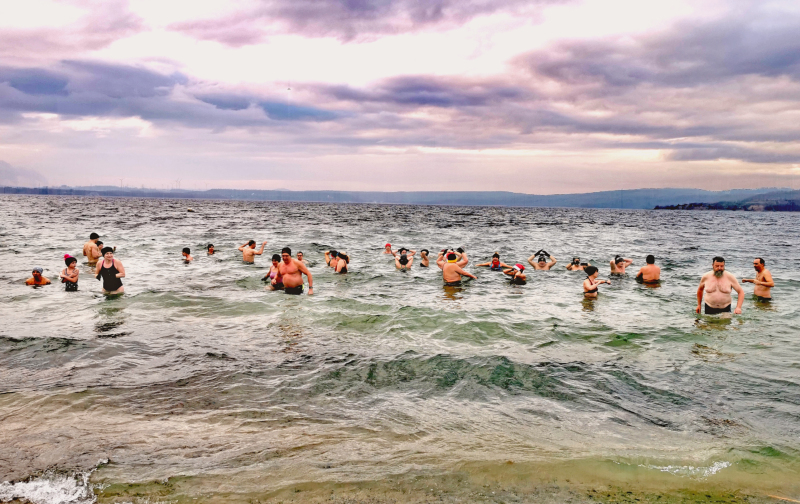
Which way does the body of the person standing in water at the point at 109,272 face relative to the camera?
toward the camera

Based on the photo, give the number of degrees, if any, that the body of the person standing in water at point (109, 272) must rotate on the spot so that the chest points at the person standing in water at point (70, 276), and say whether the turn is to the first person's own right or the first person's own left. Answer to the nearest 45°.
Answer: approximately 135° to the first person's own right

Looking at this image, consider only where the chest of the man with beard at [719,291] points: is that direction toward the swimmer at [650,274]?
no

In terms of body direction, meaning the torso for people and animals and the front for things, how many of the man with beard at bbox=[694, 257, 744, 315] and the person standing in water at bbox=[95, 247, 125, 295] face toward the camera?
2

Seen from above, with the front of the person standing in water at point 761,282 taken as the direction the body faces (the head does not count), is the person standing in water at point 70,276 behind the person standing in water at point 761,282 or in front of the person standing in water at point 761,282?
in front

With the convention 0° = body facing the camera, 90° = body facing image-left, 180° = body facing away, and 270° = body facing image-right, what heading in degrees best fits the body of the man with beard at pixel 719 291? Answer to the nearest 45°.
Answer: approximately 0°

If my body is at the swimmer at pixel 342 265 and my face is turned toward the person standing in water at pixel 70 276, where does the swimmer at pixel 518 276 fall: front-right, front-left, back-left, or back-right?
back-left

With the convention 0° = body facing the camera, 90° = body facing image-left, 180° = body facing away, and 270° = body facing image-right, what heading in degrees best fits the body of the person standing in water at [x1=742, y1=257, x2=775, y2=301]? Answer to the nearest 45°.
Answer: approximately 45°

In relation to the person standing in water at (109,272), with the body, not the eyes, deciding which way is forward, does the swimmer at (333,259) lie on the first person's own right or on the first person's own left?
on the first person's own left

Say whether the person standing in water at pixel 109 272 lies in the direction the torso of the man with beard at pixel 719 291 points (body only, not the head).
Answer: no

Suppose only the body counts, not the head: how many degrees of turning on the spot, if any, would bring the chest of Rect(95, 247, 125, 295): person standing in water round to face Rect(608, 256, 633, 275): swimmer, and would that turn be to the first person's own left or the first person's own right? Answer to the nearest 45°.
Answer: approximately 90° to the first person's own left
